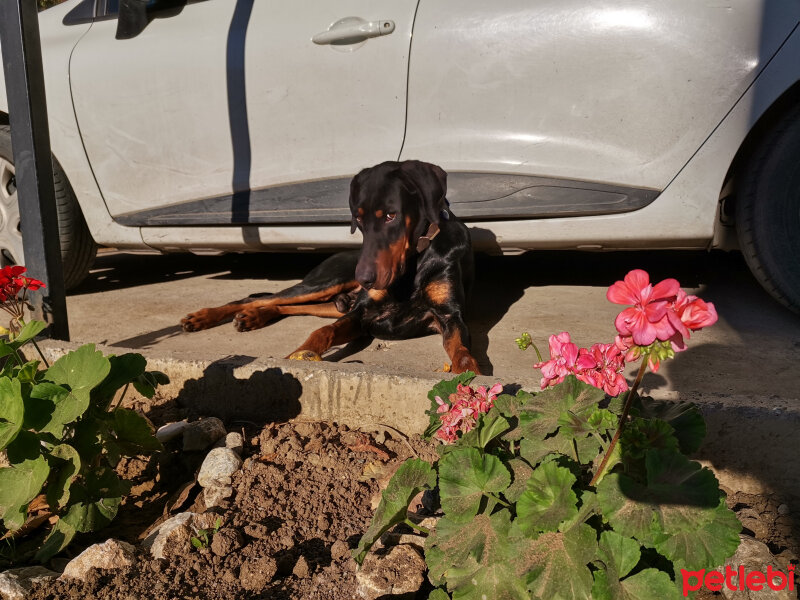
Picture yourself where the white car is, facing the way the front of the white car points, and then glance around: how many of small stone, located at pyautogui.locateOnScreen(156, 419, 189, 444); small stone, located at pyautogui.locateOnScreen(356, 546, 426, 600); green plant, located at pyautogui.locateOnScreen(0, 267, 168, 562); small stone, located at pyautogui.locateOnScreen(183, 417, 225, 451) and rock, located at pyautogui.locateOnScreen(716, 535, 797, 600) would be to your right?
0

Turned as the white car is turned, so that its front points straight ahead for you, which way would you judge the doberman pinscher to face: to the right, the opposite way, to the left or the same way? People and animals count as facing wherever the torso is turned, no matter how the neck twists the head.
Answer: to the left

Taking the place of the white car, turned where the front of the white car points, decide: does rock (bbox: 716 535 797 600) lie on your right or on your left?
on your left

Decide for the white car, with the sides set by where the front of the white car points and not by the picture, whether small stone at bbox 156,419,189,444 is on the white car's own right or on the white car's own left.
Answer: on the white car's own left

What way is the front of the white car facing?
to the viewer's left

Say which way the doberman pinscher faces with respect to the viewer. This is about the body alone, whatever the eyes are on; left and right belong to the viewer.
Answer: facing the viewer

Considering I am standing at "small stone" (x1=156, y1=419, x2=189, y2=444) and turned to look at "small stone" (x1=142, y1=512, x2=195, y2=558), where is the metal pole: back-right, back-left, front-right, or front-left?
back-right

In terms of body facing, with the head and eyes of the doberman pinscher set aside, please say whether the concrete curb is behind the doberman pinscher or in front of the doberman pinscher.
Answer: in front

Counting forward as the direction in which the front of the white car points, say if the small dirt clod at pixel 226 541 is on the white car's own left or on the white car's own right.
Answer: on the white car's own left

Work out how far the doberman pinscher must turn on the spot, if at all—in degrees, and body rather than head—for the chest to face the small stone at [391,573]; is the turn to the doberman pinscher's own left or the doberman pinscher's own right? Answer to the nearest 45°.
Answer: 0° — it already faces it

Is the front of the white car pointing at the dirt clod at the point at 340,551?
no

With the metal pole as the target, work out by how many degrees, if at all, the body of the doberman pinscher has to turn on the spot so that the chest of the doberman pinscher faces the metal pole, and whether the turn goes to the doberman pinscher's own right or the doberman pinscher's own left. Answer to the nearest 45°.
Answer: approximately 90° to the doberman pinscher's own right

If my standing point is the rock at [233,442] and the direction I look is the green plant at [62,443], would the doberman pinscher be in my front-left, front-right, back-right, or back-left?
back-right

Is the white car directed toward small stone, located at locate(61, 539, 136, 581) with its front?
no

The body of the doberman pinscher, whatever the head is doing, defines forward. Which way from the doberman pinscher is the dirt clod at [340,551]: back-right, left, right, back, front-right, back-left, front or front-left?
front
